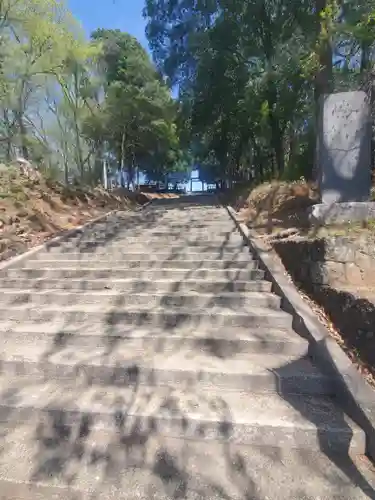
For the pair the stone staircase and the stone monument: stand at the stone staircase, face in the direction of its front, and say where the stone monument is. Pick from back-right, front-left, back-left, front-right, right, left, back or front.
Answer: back-left

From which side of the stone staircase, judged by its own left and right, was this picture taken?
front

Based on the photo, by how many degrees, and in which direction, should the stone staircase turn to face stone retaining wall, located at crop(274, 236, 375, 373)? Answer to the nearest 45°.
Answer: approximately 135° to its left

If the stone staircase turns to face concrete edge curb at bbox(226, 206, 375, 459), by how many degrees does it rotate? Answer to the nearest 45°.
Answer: approximately 90° to its left
